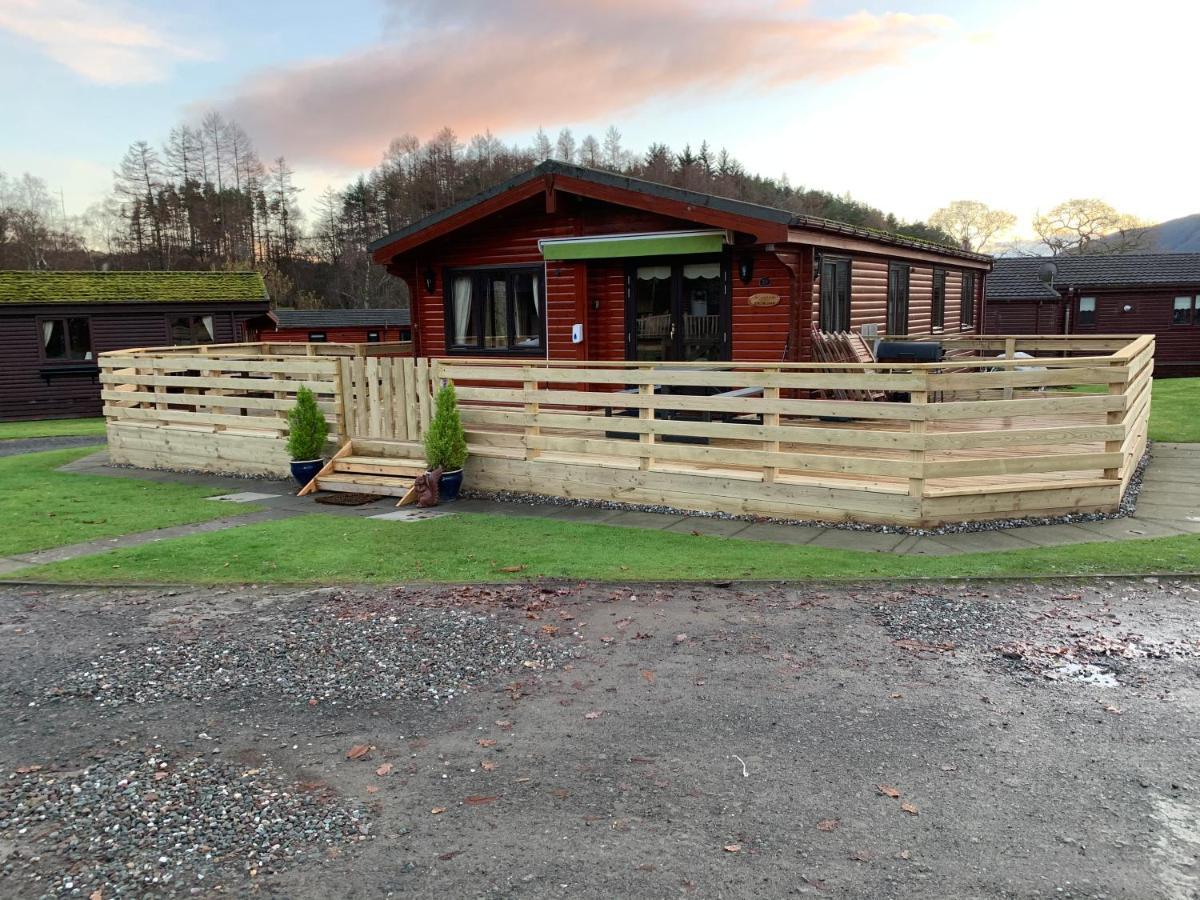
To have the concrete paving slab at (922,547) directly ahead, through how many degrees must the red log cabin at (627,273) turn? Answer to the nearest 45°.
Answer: approximately 90° to its left

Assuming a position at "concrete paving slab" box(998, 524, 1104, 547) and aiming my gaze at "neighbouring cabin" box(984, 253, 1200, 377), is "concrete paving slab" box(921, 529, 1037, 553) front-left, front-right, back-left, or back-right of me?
back-left

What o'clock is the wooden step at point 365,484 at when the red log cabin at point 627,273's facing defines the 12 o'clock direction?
The wooden step is roughly at 12 o'clock from the red log cabin.

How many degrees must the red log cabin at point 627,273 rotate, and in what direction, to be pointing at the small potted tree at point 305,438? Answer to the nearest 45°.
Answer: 0° — it already faces it

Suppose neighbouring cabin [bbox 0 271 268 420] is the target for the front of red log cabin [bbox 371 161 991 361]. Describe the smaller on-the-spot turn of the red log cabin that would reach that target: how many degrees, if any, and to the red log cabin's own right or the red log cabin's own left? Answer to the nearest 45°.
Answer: approximately 90° to the red log cabin's own right

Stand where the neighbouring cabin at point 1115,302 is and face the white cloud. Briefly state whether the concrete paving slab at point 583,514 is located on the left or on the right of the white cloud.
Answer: left

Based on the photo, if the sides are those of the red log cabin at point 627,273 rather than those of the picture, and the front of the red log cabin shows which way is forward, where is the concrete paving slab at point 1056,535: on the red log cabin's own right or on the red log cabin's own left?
on the red log cabin's own left

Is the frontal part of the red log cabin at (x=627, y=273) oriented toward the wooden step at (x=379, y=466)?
yes

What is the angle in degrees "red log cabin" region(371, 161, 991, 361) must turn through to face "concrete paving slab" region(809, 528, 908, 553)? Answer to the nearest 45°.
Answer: approximately 45° to its left

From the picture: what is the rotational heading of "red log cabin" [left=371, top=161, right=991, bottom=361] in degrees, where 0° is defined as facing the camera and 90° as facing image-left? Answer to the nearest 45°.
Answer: approximately 45°

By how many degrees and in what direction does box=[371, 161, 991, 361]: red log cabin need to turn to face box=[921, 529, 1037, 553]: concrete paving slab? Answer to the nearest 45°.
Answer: approximately 90° to its left

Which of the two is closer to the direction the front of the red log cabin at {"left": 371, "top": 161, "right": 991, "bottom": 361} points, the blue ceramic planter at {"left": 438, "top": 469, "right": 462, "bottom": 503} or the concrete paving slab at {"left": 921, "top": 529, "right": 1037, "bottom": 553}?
the blue ceramic planter
